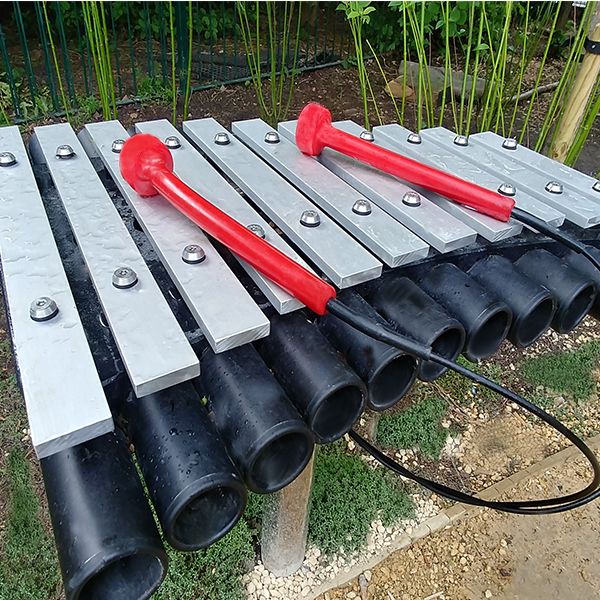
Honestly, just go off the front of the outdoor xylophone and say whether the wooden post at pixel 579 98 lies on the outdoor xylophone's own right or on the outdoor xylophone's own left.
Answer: on the outdoor xylophone's own left

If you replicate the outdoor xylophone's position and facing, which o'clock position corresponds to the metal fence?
The metal fence is roughly at 7 o'clock from the outdoor xylophone.

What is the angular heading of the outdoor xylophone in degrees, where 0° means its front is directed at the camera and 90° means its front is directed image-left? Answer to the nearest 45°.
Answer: approximately 315°

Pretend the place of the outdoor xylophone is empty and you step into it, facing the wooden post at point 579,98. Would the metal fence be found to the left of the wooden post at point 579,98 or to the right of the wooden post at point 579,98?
left
